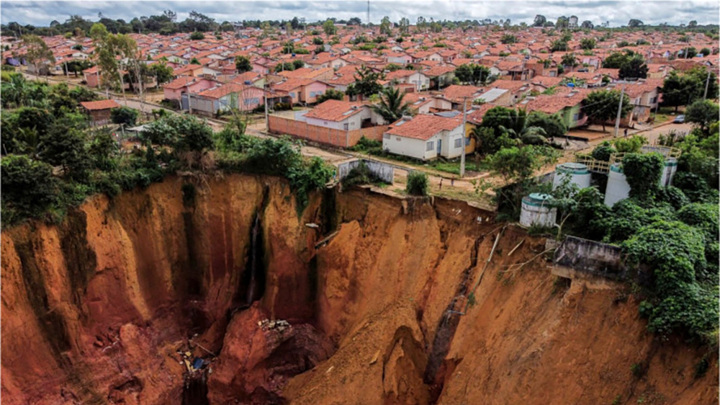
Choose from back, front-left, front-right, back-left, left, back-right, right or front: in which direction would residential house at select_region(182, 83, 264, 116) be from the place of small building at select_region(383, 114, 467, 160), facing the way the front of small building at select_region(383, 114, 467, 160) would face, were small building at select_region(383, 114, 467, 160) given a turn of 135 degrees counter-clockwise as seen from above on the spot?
front-left

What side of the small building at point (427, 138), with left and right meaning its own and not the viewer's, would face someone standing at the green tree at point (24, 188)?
right

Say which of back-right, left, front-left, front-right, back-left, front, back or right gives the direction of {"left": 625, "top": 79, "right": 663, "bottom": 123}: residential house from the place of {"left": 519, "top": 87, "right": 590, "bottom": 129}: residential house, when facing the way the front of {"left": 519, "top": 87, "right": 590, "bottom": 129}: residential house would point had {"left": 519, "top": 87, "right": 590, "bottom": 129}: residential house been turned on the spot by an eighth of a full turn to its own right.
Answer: back-left

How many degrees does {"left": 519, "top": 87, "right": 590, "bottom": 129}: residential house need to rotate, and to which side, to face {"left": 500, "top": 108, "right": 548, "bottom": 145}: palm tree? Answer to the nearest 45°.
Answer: approximately 45° to its right

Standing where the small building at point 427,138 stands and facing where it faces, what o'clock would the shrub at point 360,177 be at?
The shrub is roughly at 2 o'clock from the small building.

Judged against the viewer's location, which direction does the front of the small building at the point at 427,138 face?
facing the viewer and to the right of the viewer

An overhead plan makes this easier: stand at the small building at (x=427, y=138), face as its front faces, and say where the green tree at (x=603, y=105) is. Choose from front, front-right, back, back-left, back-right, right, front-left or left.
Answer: left

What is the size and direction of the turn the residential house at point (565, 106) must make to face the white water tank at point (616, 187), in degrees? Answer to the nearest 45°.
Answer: approximately 45° to its right

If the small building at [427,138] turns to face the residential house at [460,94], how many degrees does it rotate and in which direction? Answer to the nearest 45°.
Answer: approximately 135° to its left

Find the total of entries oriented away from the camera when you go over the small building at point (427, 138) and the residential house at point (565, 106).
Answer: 0

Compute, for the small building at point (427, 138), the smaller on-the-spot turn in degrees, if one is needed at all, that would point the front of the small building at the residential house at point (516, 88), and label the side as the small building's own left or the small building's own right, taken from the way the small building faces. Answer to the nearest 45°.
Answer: approximately 135° to the small building's own left

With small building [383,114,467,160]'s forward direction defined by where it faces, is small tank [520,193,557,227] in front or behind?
in front

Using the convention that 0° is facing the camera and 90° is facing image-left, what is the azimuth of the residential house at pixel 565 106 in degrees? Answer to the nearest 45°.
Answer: approximately 315°

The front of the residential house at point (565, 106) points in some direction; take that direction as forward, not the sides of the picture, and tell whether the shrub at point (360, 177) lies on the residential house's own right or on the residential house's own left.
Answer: on the residential house's own right
